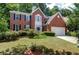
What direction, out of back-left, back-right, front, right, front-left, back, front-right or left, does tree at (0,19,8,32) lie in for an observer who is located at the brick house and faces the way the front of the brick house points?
right

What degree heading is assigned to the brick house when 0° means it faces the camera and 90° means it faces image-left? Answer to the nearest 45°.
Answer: approximately 0°

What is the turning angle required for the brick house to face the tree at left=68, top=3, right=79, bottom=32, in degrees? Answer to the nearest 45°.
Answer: approximately 90° to its left
